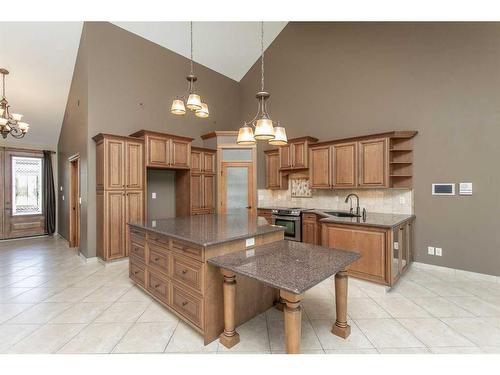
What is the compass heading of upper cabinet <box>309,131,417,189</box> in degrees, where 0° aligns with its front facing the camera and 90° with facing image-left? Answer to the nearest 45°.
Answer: approximately 45°

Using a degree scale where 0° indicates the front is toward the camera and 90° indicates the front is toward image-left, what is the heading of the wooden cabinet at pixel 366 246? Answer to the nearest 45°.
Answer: approximately 45°

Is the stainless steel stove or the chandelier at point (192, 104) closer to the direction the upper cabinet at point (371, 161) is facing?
the chandelier

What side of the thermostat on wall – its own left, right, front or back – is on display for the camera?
front

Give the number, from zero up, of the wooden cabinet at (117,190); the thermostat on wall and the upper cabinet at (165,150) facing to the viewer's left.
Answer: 0

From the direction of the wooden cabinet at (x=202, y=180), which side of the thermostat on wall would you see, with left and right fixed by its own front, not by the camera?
right

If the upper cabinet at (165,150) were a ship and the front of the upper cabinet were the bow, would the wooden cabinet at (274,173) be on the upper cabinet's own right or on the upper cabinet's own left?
on the upper cabinet's own left

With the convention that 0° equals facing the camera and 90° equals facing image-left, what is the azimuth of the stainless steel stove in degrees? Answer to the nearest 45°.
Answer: approximately 45°

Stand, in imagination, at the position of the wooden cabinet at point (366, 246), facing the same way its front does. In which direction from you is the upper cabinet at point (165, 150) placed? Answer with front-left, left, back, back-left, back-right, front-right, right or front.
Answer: front-right

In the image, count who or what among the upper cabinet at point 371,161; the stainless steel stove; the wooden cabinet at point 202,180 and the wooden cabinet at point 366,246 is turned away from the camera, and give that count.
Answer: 0

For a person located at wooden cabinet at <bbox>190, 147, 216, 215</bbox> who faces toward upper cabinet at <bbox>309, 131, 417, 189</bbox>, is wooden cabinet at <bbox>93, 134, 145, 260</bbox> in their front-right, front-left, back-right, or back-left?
back-right

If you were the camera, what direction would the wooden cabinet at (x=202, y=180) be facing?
facing the viewer and to the right of the viewer
